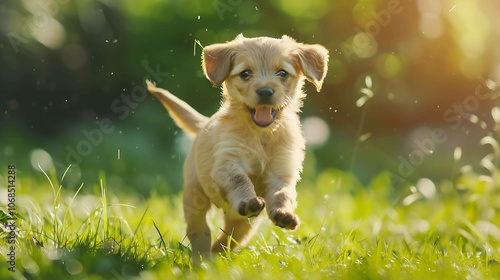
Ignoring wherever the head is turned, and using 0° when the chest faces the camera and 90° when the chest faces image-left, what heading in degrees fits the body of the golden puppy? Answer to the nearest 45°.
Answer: approximately 315°
